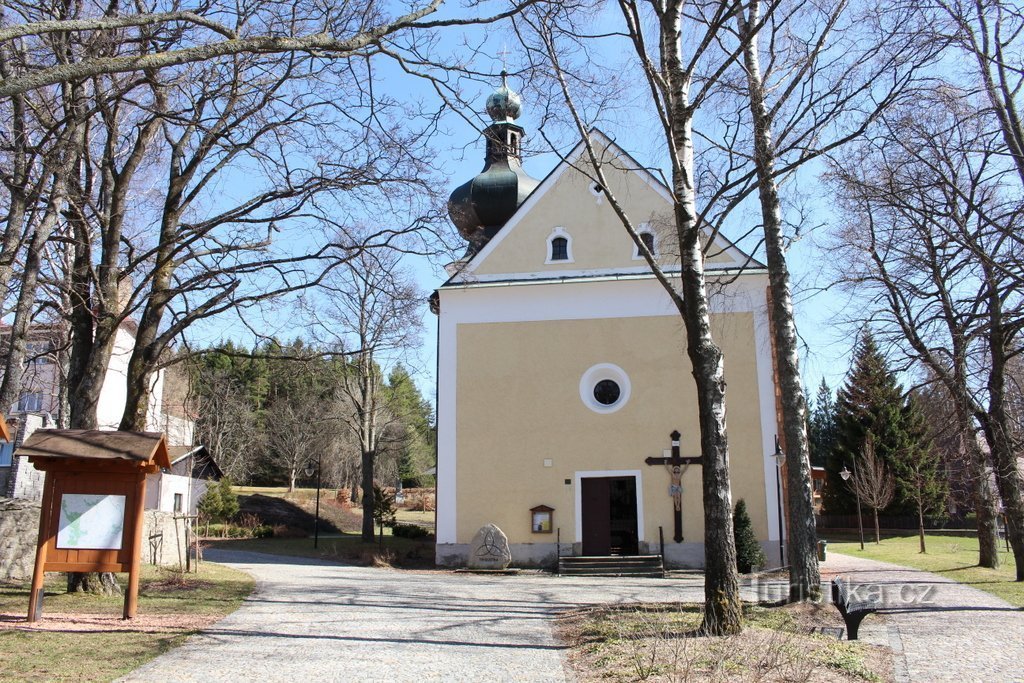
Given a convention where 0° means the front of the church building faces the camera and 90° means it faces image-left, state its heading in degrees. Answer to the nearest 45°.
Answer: approximately 0°

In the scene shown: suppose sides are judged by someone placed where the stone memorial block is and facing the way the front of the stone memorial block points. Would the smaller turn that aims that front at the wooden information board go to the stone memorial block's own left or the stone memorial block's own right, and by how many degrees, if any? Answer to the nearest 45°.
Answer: approximately 45° to the stone memorial block's own right

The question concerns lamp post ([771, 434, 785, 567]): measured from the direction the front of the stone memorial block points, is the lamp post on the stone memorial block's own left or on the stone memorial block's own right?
on the stone memorial block's own left

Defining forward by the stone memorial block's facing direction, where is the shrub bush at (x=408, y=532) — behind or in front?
behind

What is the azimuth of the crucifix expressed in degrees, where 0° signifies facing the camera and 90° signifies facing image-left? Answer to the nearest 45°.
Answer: approximately 0°

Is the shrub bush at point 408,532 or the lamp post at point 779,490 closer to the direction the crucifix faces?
the lamp post

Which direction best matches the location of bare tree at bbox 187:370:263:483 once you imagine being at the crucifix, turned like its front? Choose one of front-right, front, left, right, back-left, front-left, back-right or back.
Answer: back-right

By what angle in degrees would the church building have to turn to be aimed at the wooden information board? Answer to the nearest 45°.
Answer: approximately 45° to its right

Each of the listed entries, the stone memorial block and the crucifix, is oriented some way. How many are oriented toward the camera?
2
